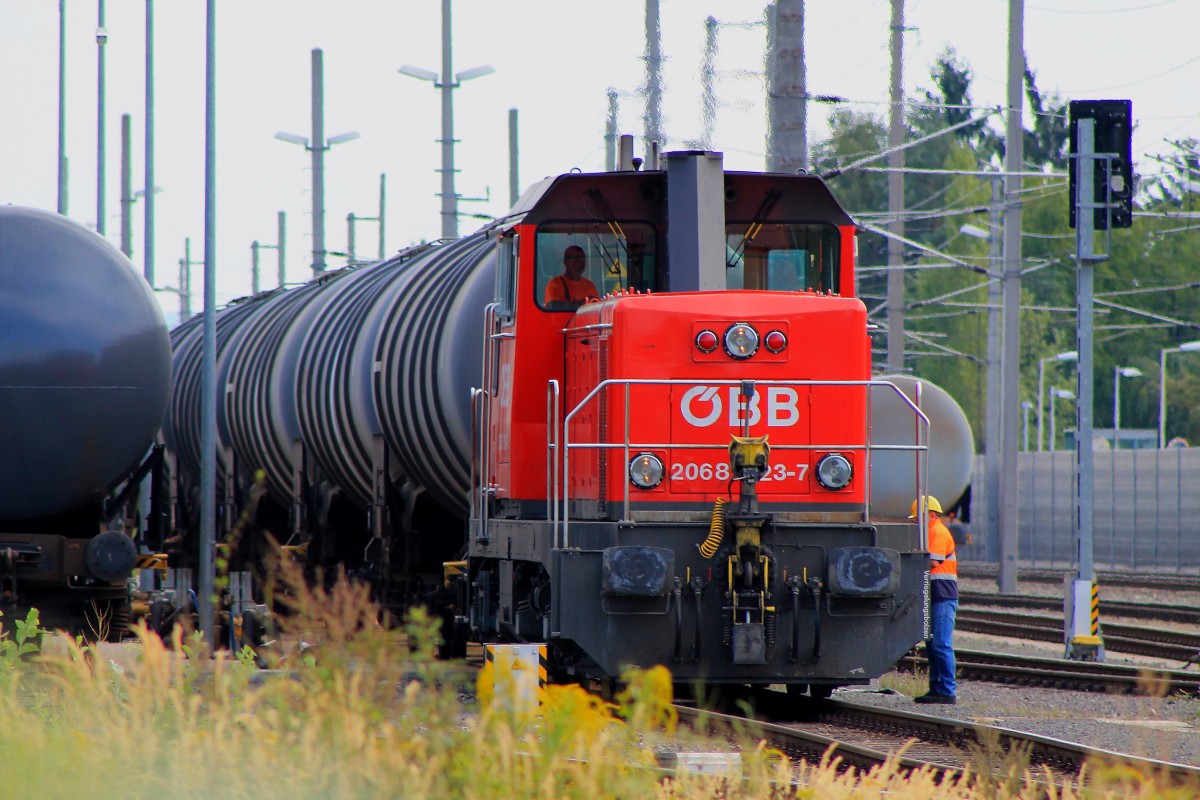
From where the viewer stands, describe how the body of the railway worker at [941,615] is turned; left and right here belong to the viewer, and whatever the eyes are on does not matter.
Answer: facing to the left of the viewer

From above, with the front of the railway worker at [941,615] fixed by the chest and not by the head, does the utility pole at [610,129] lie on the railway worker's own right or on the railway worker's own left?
on the railway worker's own right

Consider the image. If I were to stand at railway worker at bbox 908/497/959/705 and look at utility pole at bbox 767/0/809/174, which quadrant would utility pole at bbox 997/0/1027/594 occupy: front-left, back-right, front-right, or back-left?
front-right

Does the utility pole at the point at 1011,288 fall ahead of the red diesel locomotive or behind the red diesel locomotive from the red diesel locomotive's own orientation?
behind

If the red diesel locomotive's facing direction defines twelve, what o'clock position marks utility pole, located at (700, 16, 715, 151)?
The utility pole is roughly at 6 o'clock from the red diesel locomotive.

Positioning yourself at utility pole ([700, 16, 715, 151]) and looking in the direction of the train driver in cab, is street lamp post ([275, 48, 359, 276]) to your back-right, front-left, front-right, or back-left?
back-right

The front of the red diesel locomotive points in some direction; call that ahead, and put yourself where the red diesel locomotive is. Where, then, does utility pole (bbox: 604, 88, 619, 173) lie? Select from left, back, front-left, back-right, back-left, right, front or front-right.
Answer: back

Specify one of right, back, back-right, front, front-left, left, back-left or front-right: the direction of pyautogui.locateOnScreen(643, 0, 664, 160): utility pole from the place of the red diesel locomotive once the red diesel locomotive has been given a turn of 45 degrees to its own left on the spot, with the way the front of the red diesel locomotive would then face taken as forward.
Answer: back-left

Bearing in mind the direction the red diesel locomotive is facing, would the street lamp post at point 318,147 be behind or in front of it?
behind

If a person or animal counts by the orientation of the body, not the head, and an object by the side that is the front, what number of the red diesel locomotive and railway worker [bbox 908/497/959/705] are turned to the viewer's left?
1

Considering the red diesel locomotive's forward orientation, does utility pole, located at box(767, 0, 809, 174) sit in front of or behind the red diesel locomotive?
behind

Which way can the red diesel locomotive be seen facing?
toward the camera

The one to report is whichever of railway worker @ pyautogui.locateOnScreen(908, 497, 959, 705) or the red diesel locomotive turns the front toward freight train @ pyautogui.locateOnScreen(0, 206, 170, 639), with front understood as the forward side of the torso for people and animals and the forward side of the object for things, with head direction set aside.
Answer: the railway worker

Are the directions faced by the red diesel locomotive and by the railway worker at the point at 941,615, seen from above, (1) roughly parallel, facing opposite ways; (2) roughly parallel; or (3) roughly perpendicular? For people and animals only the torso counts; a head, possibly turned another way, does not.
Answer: roughly perpendicular
